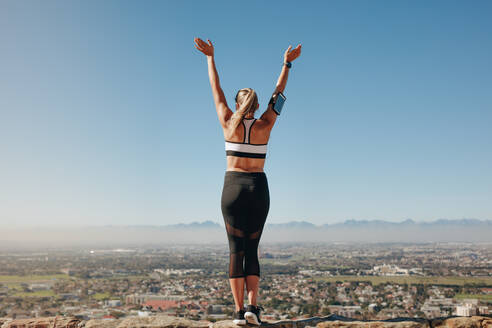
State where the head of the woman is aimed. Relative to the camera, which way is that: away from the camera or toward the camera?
away from the camera

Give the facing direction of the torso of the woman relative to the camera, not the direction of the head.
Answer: away from the camera
